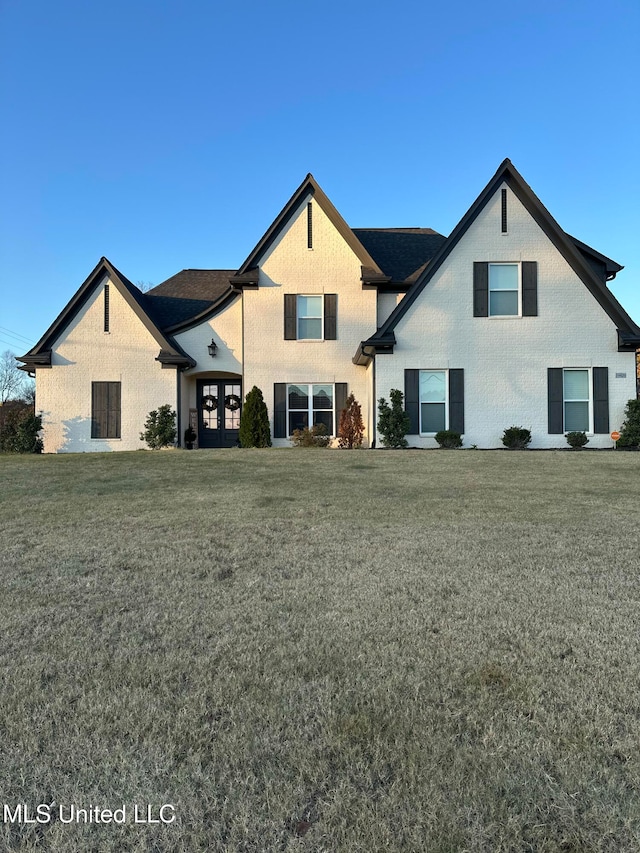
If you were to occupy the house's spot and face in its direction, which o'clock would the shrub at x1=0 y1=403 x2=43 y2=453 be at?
The shrub is roughly at 3 o'clock from the house.

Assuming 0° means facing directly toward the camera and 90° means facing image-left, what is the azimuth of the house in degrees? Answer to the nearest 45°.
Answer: approximately 0°

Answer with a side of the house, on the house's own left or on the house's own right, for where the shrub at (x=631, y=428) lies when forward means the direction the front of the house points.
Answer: on the house's own left
